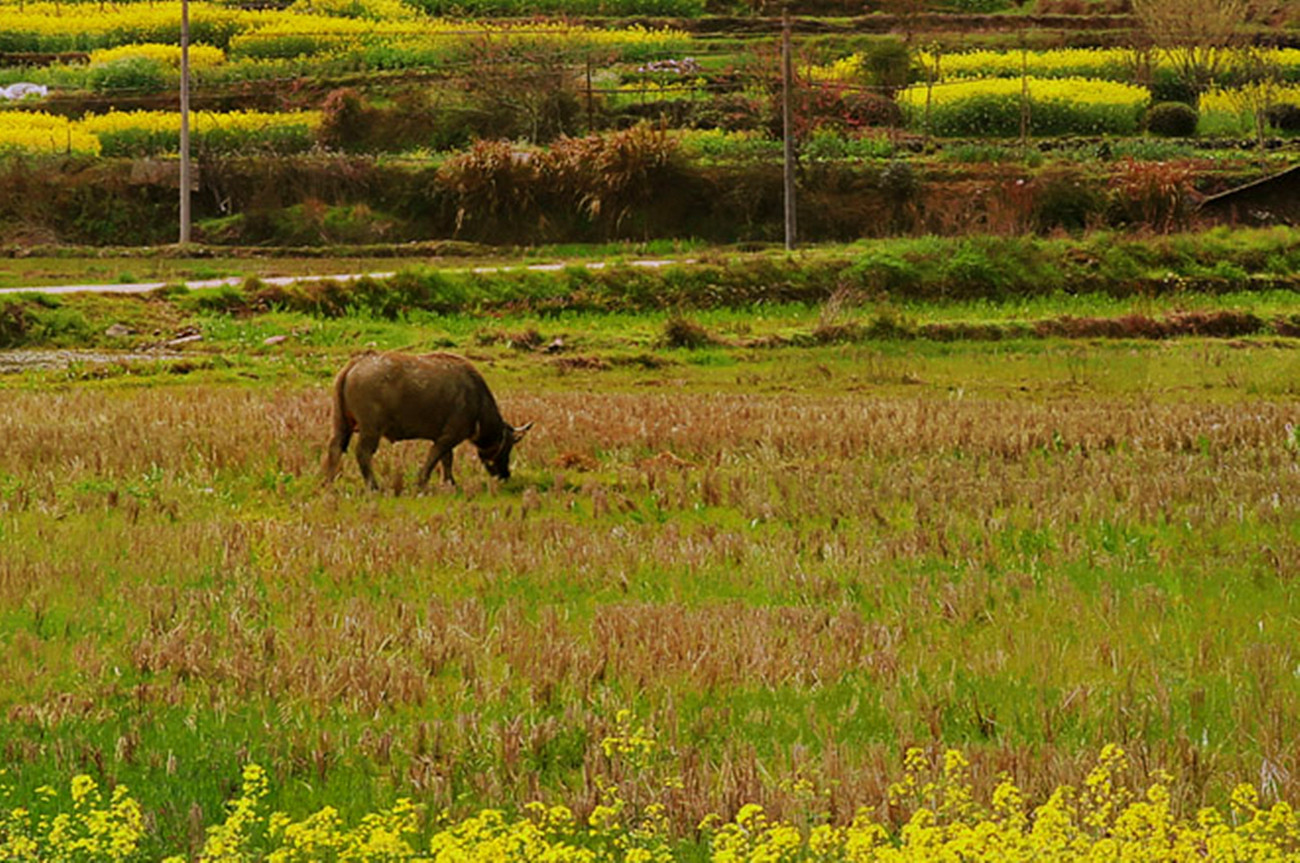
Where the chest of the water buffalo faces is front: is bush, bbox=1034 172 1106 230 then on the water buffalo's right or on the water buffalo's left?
on the water buffalo's left

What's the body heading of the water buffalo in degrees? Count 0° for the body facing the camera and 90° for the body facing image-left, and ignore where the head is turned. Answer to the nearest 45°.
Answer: approximately 270°
